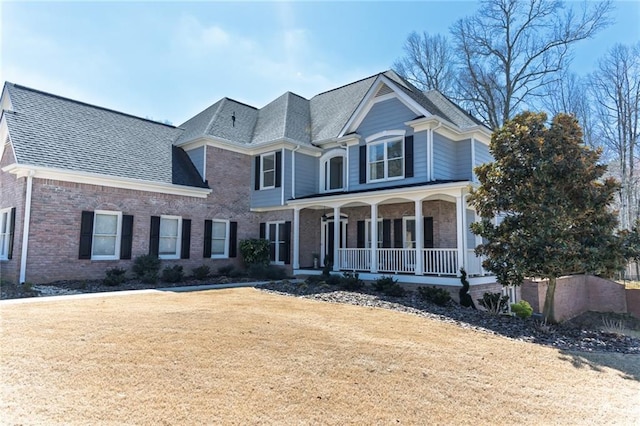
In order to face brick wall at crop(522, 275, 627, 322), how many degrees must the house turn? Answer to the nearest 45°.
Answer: approximately 135° to its left

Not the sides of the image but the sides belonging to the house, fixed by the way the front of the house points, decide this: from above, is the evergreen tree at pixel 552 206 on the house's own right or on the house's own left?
on the house's own left

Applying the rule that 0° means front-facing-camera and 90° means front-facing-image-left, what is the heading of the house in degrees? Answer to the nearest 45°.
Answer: approximately 45°

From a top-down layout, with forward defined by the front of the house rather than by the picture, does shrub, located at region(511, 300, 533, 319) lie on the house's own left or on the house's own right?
on the house's own left
